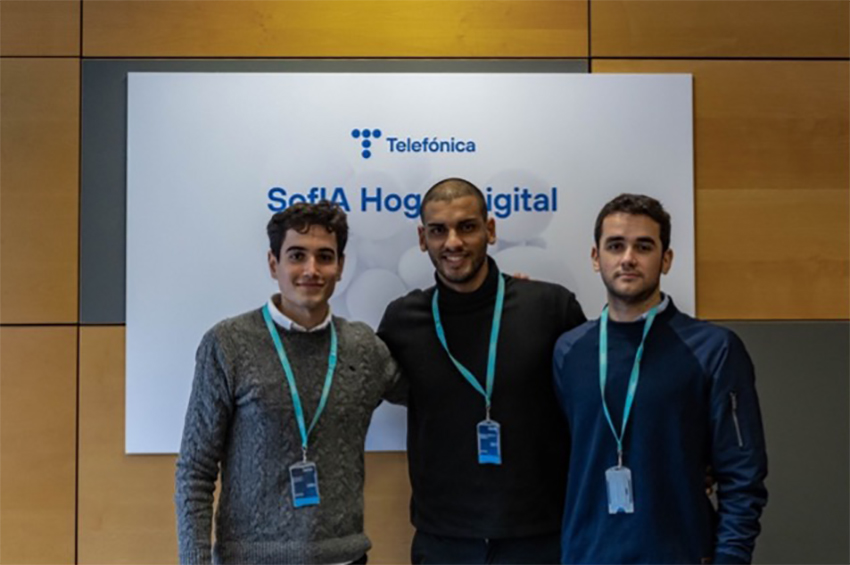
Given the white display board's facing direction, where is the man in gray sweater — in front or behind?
in front

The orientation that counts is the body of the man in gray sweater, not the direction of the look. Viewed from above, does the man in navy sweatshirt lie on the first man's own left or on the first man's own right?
on the first man's own left

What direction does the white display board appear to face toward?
toward the camera

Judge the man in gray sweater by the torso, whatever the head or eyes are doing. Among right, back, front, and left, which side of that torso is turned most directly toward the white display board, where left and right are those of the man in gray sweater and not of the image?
back

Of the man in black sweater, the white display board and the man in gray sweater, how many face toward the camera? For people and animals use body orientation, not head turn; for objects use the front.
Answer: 3

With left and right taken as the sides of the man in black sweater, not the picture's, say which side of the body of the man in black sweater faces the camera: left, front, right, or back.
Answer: front
